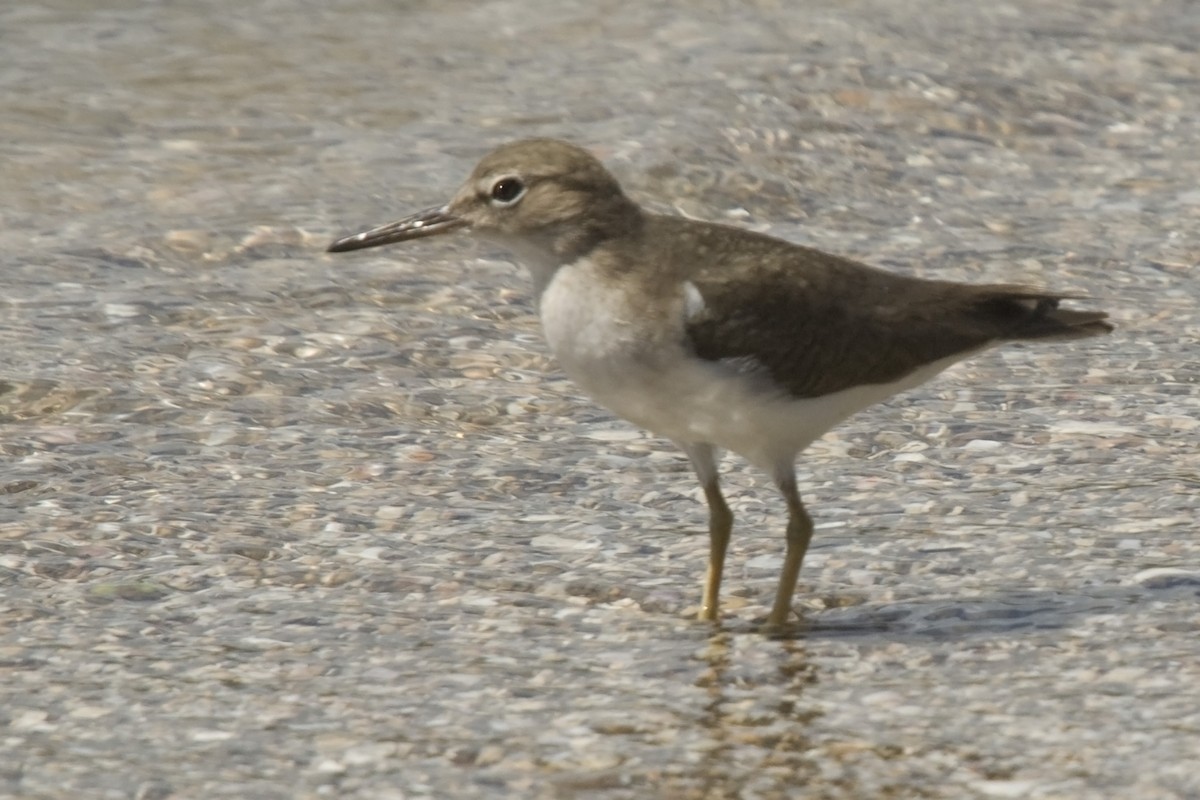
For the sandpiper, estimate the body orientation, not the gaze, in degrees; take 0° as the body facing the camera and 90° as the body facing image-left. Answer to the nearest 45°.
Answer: approximately 90°
